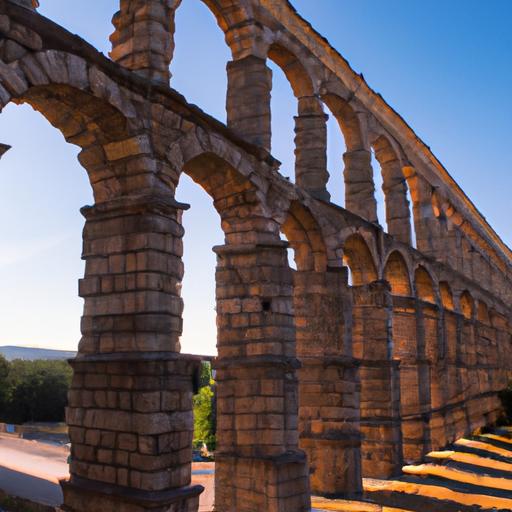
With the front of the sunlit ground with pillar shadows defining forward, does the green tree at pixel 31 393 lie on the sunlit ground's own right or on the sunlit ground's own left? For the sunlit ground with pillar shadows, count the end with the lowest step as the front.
on the sunlit ground's own right

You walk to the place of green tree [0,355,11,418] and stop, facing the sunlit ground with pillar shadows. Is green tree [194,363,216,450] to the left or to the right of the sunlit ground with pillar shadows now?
left
